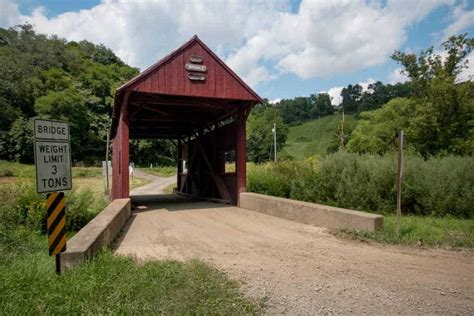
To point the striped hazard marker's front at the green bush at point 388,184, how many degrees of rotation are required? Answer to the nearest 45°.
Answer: approximately 90° to its left

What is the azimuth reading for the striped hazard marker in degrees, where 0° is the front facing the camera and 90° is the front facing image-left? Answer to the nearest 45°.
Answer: approximately 0°

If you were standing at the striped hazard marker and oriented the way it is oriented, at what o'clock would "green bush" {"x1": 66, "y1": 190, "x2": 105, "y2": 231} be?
The green bush is roughly at 6 o'clock from the striped hazard marker.

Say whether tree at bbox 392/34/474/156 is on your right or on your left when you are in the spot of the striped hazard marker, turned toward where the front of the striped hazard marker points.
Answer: on your left

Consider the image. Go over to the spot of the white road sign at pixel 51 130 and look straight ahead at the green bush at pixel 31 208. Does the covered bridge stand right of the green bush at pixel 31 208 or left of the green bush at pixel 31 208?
right

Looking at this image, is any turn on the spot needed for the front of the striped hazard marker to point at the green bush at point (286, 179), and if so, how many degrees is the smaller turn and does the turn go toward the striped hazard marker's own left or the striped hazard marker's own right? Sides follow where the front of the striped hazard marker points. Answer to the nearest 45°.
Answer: approximately 135° to the striped hazard marker's own left

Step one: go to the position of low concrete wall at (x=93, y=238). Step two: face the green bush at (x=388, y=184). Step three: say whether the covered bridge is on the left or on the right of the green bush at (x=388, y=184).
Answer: left
